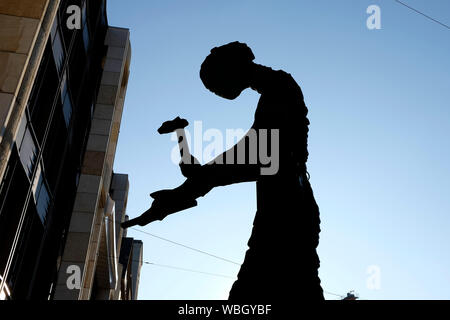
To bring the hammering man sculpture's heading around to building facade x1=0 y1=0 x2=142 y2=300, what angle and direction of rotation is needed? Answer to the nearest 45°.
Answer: approximately 45° to its right

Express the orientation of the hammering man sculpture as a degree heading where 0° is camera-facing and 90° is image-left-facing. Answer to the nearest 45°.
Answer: approximately 90°
